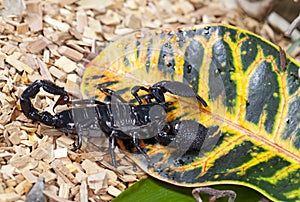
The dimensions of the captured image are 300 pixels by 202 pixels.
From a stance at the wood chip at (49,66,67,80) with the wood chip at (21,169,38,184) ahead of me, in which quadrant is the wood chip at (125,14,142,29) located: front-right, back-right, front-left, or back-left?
back-left

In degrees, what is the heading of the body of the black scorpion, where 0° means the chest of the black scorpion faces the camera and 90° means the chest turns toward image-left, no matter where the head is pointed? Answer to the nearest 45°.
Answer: approximately 270°

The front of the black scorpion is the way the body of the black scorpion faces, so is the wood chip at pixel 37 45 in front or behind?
behind

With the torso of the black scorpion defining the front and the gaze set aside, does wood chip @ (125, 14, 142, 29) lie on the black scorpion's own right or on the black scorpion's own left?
on the black scorpion's own left
